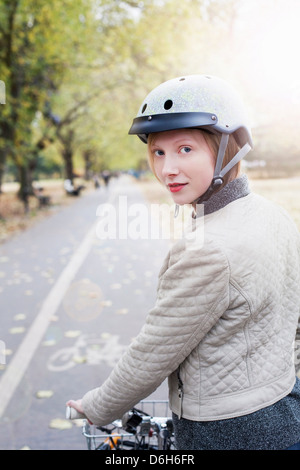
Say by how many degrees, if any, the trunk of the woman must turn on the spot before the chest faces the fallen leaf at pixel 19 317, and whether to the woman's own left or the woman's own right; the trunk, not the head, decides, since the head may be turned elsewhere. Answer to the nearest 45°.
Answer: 0° — they already face it

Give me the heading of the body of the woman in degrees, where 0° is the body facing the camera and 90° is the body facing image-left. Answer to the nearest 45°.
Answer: approximately 135°

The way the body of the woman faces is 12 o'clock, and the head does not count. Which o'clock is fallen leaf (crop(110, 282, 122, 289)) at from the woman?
The fallen leaf is roughly at 1 o'clock from the woman.

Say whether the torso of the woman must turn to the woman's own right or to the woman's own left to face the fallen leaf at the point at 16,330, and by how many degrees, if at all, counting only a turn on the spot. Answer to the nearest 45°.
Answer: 0° — they already face it
